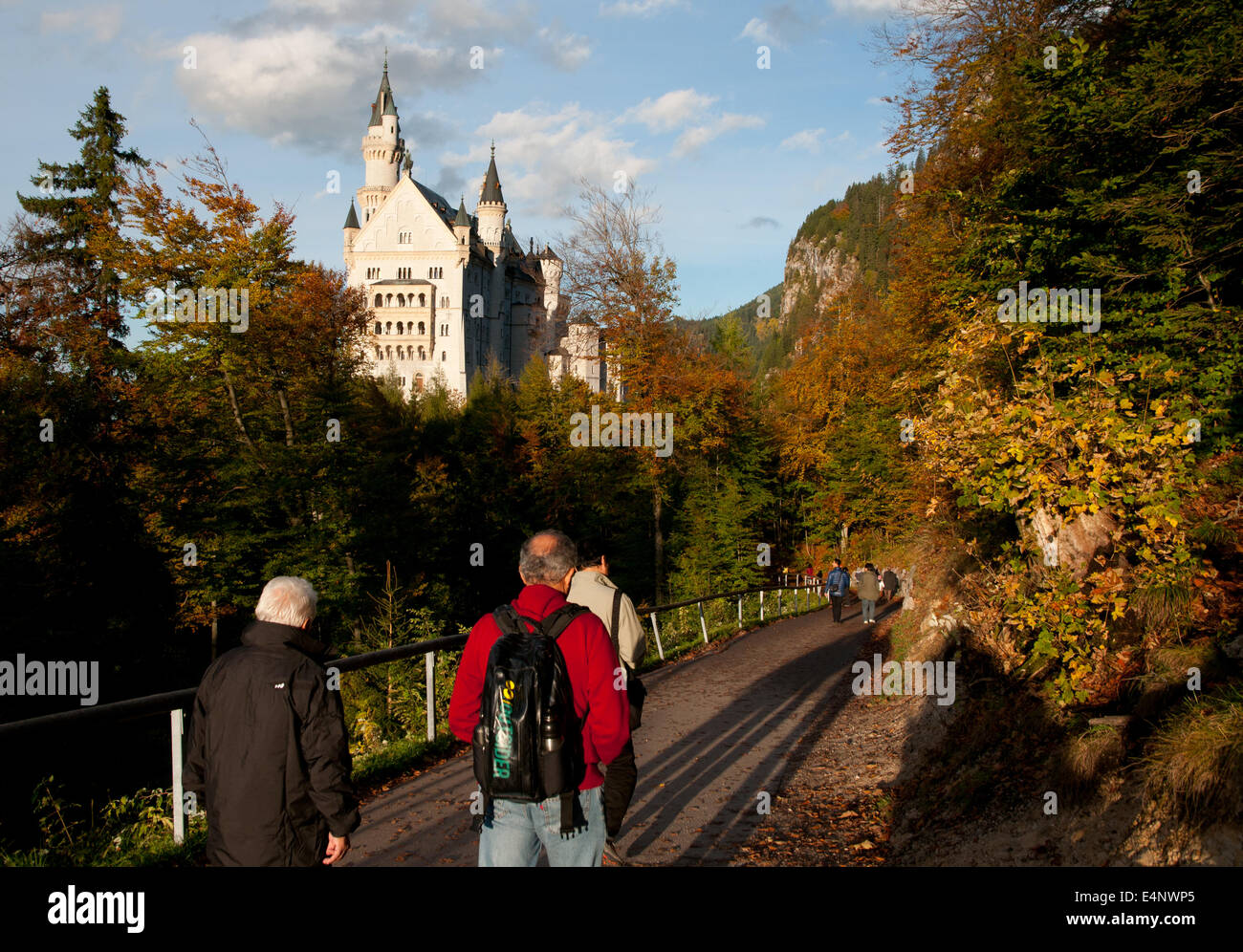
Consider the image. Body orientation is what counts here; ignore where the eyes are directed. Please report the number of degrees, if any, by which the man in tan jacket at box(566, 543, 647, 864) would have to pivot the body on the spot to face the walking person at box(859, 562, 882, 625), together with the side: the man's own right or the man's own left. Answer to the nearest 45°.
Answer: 0° — they already face them

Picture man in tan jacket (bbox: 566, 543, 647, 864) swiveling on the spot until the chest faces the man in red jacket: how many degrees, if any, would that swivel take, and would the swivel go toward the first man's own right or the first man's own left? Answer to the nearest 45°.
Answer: approximately 180°

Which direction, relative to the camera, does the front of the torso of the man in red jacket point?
away from the camera

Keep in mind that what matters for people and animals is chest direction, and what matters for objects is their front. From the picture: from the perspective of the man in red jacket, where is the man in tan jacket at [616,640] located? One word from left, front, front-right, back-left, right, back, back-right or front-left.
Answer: front

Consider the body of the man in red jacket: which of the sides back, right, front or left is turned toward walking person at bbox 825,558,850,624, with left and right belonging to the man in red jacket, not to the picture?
front

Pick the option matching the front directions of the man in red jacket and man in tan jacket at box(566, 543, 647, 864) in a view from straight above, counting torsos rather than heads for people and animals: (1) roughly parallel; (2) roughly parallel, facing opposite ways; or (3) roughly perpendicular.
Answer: roughly parallel

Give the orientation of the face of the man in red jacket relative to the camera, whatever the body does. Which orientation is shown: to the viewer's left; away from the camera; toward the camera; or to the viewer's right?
away from the camera

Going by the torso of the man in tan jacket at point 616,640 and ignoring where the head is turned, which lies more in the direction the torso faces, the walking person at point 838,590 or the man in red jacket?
the walking person

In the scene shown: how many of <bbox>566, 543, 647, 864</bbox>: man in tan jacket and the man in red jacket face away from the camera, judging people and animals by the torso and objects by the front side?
2

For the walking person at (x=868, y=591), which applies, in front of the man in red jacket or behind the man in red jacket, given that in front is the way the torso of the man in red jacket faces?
in front

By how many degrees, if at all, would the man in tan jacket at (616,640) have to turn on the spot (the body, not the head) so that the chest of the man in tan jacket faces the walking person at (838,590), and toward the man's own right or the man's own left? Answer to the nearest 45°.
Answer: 0° — they already face them

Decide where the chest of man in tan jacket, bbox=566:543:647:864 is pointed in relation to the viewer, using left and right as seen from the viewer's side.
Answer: facing away from the viewer
